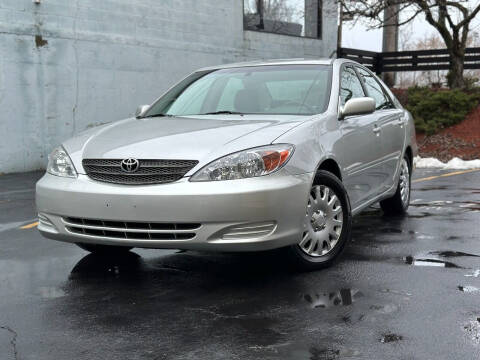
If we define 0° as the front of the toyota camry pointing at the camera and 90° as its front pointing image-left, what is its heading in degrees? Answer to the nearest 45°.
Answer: approximately 45°
